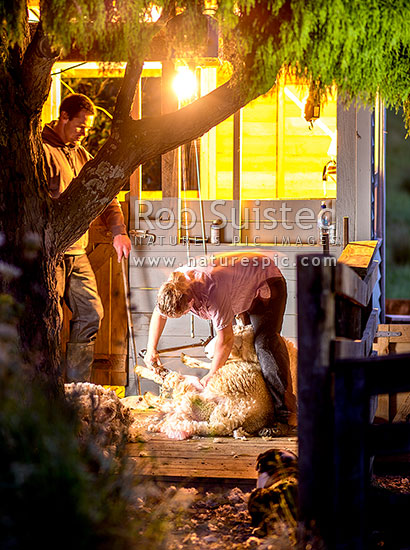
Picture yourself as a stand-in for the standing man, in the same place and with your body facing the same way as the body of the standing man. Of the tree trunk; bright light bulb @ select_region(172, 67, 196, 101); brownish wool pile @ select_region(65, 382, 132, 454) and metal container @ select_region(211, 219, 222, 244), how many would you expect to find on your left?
2

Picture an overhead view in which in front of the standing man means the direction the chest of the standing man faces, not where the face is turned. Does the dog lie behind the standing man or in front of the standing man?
in front

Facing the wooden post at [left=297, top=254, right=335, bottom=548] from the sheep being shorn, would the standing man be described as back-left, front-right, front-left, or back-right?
back-right

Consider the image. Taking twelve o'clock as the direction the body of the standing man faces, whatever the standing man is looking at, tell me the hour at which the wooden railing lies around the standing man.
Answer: The wooden railing is roughly at 1 o'clock from the standing man.

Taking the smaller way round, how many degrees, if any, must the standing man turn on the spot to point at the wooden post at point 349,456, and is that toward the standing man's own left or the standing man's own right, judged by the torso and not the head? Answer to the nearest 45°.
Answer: approximately 45° to the standing man's own right

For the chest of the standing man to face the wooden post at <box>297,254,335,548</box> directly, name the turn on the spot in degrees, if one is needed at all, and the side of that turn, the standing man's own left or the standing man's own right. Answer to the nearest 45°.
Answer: approximately 45° to the standing man's own right

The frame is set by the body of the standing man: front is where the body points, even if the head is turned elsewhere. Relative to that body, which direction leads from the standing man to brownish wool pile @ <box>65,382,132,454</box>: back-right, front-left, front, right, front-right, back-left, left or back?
front-right

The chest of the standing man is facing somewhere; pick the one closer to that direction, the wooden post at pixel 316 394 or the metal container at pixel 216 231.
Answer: the wooden post

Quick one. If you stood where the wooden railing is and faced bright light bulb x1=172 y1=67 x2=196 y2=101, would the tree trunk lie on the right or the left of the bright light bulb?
left

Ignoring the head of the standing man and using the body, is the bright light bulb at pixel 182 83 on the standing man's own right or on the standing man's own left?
on the standing man's own left

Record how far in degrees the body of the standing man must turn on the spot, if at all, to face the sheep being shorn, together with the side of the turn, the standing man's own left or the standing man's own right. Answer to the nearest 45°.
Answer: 0° — they already face it

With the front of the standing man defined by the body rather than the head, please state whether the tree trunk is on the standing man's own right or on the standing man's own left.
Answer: on the standing man's own right

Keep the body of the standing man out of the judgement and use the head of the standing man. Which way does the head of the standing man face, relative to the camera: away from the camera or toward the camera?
toward the camera

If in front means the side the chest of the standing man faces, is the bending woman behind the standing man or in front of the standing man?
in front

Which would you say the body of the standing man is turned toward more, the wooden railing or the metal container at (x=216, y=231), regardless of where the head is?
the wooden railing

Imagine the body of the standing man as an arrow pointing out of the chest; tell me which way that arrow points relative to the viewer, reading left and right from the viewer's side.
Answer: facing the viewer and to the right of the viewer
